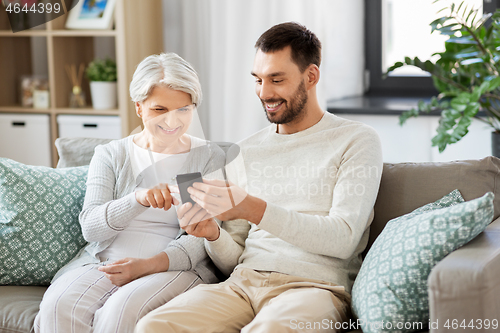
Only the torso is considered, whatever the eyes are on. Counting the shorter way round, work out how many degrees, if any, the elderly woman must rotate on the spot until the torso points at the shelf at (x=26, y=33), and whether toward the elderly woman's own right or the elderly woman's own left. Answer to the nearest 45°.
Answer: approximately 180°

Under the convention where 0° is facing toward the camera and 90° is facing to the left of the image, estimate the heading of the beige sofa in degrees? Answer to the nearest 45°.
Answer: approximately 0°

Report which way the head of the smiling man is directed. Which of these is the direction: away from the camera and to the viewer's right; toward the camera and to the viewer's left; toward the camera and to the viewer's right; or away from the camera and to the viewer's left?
toward the camera and to the viewer's left

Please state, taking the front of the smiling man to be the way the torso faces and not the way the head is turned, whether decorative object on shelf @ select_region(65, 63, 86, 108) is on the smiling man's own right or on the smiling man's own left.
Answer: on the smiling man's own right

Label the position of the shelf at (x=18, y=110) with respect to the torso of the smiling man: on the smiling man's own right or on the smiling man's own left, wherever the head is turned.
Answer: on the smiling man's own right

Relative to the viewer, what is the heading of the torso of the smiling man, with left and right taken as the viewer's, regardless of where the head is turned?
facing the viewer and to the left of the viewer

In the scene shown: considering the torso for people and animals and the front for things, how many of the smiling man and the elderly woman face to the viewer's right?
0

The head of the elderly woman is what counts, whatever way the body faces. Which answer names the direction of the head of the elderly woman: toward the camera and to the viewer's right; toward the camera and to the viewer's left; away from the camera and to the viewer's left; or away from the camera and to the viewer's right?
toward the camera and to the viewer's right

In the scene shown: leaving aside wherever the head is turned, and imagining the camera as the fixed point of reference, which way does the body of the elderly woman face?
toward the camera
